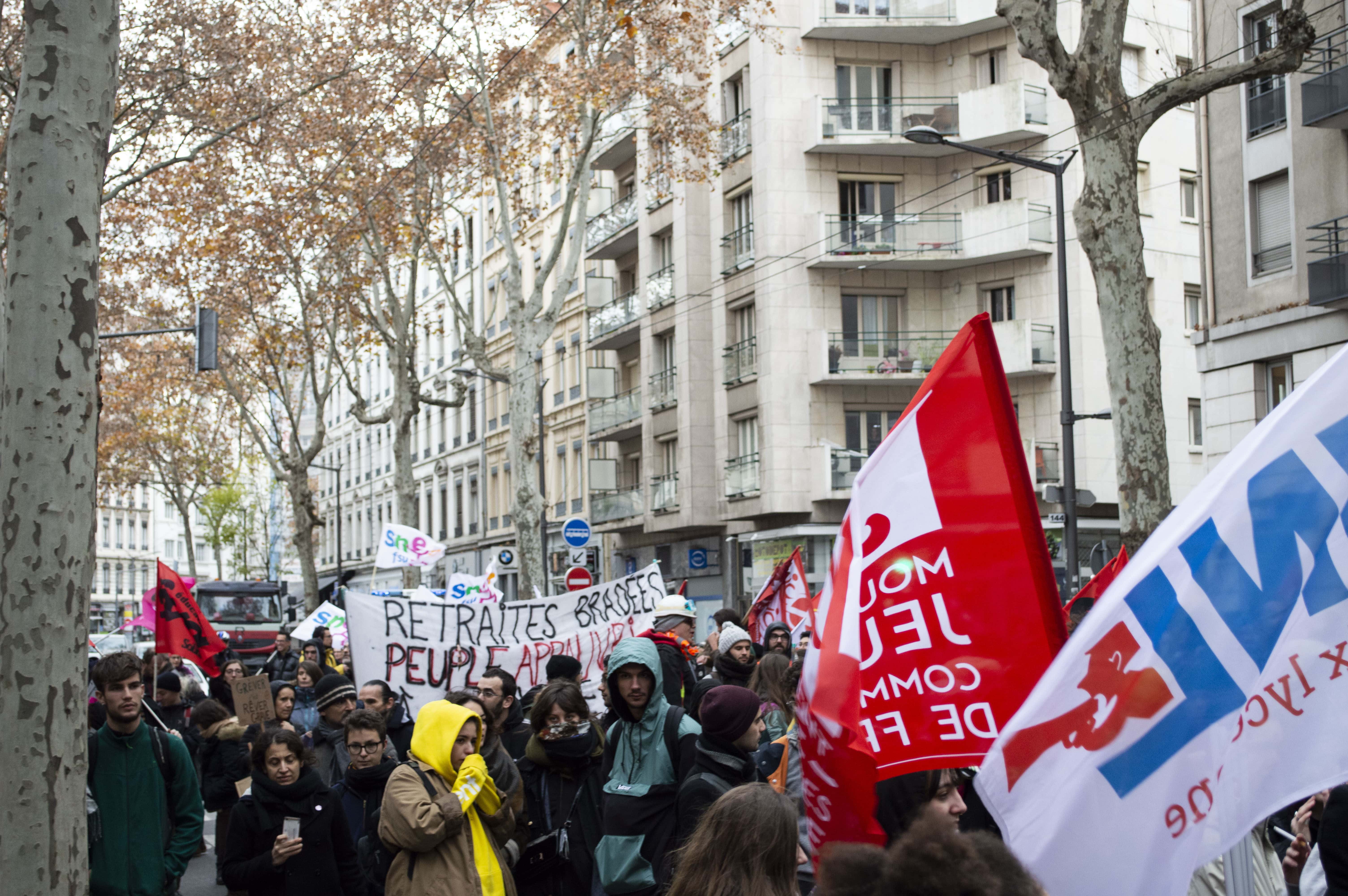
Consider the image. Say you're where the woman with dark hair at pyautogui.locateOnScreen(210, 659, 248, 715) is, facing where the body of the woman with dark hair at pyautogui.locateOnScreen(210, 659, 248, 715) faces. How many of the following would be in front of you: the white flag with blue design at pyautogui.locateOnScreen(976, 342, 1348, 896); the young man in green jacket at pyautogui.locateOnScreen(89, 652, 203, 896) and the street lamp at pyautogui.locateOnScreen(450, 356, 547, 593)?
2

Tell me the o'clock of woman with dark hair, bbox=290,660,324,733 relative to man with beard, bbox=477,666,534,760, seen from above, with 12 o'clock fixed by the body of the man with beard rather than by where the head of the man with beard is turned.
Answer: The woman with dark hair is roughly at 4 o'clock from the man with beard.

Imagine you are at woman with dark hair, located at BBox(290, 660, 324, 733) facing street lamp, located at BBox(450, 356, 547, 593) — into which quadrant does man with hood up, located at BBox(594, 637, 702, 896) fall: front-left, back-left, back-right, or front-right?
back-right

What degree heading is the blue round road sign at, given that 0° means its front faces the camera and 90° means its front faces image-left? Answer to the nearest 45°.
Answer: approximately 0°

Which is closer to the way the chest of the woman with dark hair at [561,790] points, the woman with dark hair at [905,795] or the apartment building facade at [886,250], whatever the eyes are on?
the woman with dark hair

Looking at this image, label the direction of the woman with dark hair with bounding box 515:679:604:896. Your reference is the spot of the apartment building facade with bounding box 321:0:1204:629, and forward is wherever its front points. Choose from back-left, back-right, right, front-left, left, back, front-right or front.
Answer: front-left

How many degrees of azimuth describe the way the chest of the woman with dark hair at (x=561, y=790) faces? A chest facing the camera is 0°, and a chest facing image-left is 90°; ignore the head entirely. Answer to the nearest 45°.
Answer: approximately 0°

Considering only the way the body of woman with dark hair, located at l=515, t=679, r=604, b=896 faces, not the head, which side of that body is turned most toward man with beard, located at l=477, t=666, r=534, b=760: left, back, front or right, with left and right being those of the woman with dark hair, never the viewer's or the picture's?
back

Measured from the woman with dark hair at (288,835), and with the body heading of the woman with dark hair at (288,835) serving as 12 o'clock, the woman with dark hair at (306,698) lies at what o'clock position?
the woman with dark hair at (306,698) is roughly at 6 o'clock from the woman with dark hair at (288,835).
